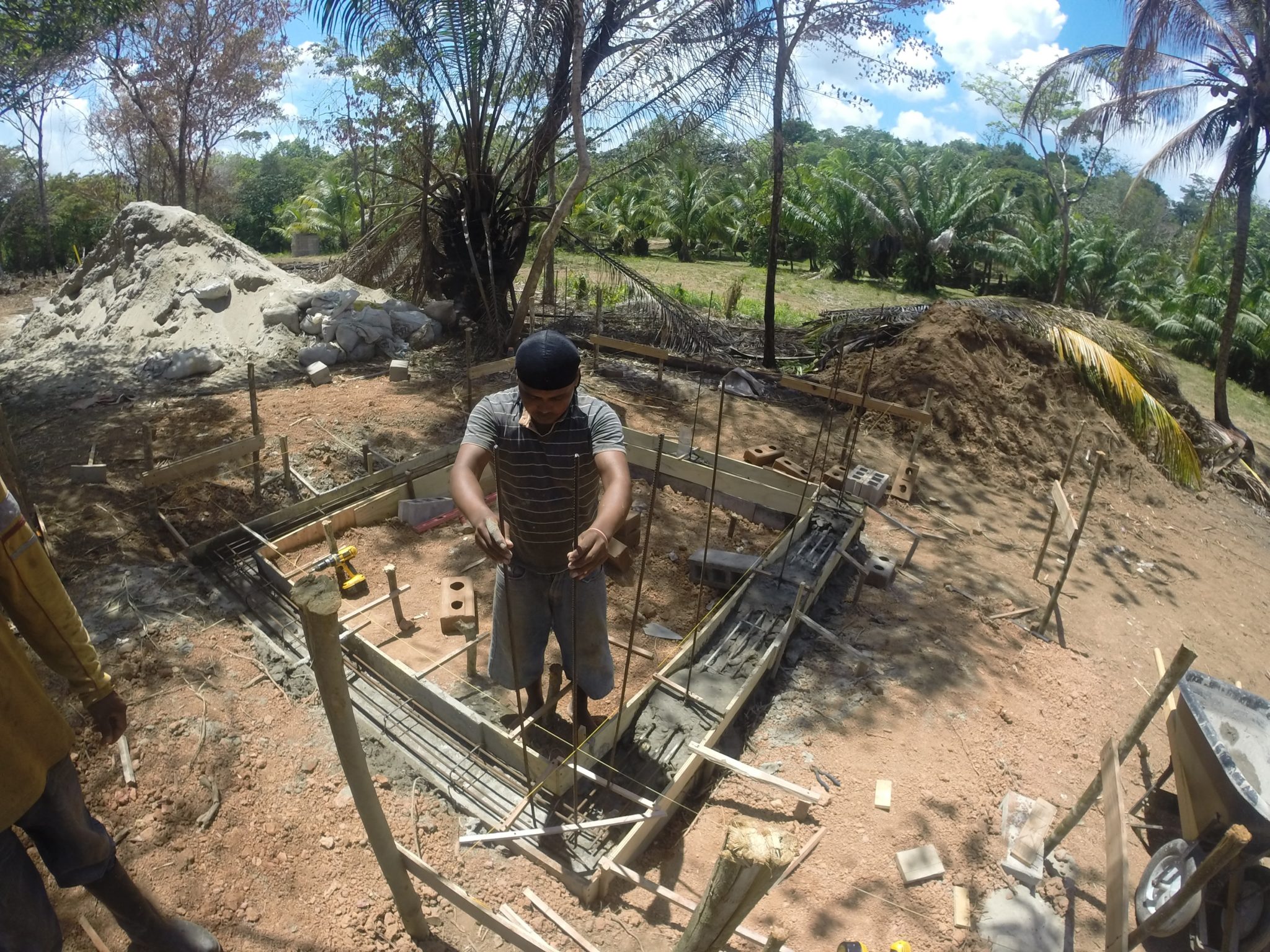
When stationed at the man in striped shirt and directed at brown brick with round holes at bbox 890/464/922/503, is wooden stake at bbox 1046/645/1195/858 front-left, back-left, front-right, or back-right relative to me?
front-right

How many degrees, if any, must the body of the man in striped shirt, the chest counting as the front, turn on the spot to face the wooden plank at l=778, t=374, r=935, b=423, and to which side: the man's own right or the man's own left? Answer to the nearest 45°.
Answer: approximately 135° to the man's own left

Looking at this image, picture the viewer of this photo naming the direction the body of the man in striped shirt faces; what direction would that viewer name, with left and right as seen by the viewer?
facing the viewer

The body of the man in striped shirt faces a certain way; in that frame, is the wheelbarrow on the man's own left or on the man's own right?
on the man's own left

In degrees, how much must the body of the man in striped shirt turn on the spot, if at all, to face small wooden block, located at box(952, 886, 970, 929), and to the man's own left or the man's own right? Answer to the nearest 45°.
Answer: approximately 90° to the man's own left

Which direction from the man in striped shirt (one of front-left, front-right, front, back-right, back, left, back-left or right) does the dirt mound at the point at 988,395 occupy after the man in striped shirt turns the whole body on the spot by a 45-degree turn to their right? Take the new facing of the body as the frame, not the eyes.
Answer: back

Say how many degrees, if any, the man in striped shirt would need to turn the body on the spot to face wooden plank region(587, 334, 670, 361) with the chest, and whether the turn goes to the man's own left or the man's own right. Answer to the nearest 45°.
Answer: approximately 180°

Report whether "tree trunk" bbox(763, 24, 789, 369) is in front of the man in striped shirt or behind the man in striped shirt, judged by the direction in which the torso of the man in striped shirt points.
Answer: behind

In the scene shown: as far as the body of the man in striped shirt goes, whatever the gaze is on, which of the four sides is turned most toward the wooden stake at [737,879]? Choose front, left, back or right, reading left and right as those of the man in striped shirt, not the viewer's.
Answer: front

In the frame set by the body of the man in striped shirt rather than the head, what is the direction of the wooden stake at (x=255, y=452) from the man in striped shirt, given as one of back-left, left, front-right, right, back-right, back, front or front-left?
back-right

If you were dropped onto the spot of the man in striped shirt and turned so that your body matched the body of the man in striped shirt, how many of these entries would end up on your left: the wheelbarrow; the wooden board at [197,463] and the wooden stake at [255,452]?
1

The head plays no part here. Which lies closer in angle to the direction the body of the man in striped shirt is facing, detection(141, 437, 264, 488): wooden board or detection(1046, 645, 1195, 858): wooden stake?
the wooden stake

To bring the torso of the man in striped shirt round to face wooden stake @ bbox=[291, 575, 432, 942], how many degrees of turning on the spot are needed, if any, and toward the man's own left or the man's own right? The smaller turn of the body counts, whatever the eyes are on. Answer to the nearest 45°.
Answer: approximately 45° to the man's own right

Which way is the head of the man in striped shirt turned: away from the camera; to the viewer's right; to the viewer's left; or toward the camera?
toward the camera

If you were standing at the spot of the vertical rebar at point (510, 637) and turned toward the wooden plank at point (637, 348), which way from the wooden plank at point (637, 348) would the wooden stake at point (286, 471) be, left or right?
left
